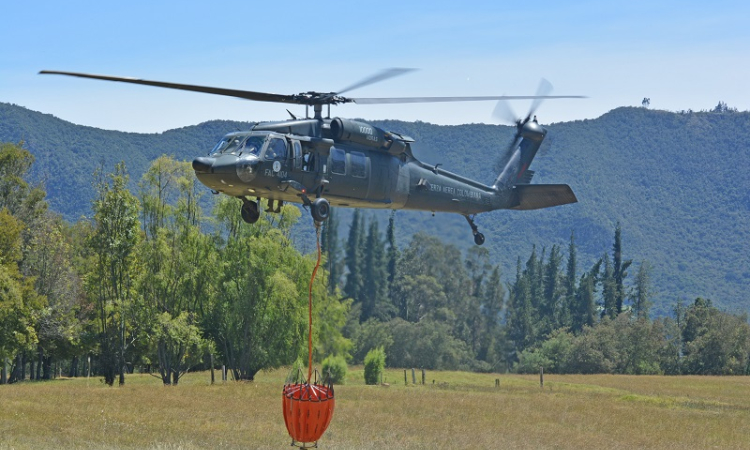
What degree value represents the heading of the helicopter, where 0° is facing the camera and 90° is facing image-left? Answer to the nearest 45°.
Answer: approximately 45°
